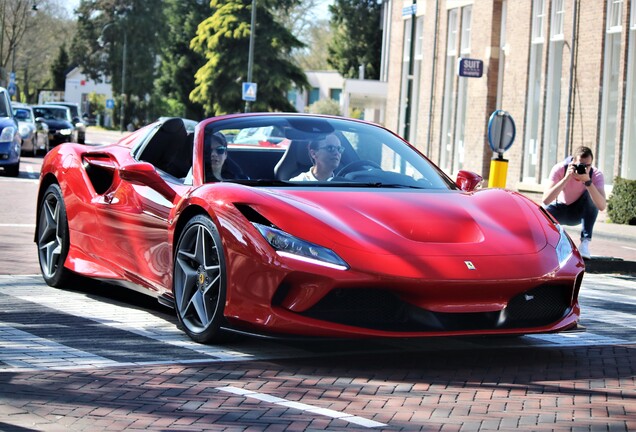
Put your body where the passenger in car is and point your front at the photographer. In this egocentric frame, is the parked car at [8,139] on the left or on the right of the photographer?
left

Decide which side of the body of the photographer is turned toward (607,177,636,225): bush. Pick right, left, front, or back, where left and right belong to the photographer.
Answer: back

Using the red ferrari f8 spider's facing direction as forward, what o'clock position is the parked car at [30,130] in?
The parked car is roughly at 7 o'clock from the red ferrari f8 spider.

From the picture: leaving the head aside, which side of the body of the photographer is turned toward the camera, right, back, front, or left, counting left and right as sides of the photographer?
front

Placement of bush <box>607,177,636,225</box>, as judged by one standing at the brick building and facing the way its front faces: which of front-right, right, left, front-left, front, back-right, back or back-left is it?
front-left

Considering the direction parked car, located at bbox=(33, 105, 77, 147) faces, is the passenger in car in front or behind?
in front

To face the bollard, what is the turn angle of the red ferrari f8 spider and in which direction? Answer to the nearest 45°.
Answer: approximately 135° to its left

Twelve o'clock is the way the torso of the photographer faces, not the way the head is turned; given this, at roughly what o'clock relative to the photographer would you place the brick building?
The brick building is roughly at 6 o'clock from the photographer.

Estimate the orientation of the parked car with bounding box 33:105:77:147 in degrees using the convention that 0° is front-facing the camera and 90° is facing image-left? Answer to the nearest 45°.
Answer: approximately 315°

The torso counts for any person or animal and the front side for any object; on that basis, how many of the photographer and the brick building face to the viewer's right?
0

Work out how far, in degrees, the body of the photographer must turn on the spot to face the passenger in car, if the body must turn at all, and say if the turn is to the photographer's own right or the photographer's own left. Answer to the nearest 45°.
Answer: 0° — they already face them

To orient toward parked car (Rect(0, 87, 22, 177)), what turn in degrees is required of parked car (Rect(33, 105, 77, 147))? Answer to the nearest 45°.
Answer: approximately 45° to its right

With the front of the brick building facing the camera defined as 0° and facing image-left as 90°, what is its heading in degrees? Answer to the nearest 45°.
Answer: approximately 45°

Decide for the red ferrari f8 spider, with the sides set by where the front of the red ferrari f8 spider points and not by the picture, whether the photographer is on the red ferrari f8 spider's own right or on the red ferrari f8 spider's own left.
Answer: on the red ferrari f8 spider's own left

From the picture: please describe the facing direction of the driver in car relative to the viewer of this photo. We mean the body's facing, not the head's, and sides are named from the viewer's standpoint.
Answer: facing the viewer and to the right of the viewer

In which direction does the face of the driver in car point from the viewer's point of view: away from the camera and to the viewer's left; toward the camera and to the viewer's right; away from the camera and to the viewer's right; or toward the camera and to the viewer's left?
toward the camera and to the viewer's right
